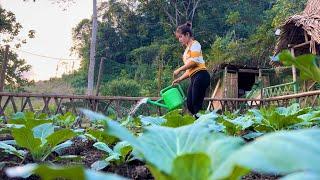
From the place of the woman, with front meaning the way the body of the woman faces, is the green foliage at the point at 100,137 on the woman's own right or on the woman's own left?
on the woman's own left

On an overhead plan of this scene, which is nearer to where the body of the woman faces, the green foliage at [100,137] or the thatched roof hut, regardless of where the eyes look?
the green foliage

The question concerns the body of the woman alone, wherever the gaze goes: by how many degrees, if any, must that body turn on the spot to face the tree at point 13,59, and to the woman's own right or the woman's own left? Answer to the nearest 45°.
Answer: approximately 45° to the woman's own right

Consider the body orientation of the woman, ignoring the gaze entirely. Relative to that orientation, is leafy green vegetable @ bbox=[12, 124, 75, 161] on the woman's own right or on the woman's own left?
on the woman's own left

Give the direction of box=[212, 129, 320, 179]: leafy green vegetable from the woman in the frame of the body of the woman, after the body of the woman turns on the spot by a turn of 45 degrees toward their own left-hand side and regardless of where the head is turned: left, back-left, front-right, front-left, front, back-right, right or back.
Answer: front-left

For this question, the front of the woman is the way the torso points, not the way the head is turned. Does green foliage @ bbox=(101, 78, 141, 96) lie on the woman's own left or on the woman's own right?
on the woman's own right

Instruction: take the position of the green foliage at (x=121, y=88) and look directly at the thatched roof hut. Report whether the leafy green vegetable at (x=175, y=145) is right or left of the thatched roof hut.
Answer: right

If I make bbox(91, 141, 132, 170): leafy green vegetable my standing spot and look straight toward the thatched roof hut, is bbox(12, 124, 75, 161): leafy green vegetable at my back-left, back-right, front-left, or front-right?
back-left

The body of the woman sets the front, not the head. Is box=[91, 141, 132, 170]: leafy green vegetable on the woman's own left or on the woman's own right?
on the woman's own left

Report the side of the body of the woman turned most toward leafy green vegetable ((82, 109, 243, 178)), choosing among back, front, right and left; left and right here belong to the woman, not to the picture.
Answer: left

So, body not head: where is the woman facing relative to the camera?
to the viewer's left

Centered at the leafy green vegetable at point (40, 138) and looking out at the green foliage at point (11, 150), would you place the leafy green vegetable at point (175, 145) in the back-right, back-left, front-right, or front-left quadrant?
back-left
